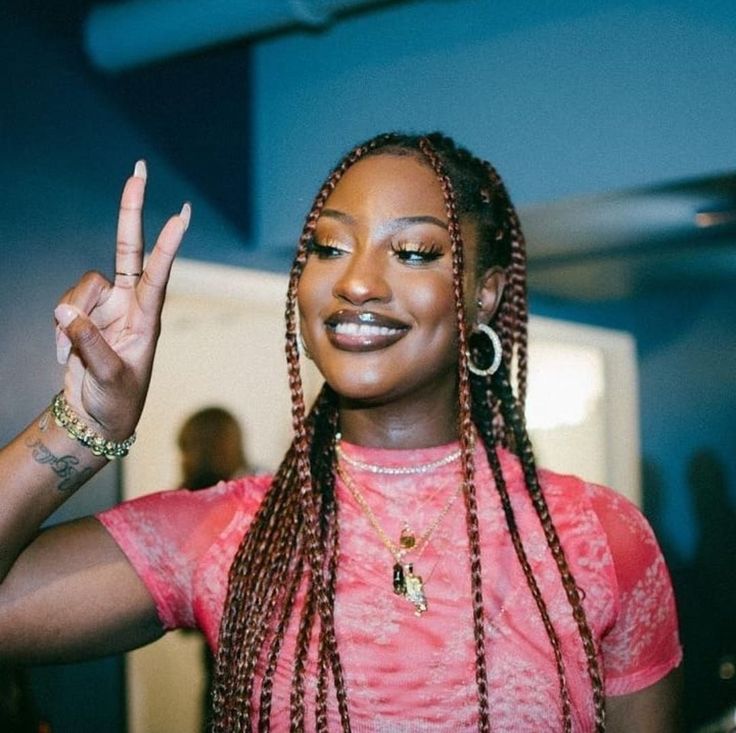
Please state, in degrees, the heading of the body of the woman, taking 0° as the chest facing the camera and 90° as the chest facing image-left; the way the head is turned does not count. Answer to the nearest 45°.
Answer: approximately 0°

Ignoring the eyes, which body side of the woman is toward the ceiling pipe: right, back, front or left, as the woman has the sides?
back
